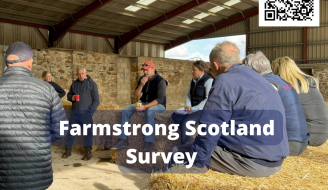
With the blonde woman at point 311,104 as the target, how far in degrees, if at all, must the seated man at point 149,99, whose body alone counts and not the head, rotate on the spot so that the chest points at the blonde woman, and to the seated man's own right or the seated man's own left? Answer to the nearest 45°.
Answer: approximately 90° to the seated man's own left

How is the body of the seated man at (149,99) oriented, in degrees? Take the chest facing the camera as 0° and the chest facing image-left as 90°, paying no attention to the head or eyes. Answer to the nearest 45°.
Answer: approximately 45°

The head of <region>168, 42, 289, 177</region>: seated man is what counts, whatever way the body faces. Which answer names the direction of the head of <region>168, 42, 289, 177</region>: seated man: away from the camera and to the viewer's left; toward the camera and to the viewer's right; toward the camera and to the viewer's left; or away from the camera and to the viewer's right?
away from the camera and to the viewer's left

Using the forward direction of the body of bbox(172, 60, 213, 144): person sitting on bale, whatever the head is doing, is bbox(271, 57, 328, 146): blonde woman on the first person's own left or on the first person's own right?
on the first person's own left

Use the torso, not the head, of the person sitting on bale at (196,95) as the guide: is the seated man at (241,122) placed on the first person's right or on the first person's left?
on the first person's left

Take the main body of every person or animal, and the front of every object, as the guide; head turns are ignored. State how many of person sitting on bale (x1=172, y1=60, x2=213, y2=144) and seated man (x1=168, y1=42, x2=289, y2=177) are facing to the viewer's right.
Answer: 0

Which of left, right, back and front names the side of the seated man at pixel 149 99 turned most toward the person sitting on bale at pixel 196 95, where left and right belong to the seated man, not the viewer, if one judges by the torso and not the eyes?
left

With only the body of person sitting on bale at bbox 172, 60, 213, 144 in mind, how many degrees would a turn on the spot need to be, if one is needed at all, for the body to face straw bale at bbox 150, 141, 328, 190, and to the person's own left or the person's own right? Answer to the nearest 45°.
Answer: approximately 45° to the person's own left

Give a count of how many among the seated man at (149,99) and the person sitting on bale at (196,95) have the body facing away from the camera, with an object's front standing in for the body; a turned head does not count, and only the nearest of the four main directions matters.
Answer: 0

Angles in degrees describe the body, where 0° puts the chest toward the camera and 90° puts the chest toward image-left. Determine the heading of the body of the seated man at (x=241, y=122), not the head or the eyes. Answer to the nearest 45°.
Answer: approximately 135°
